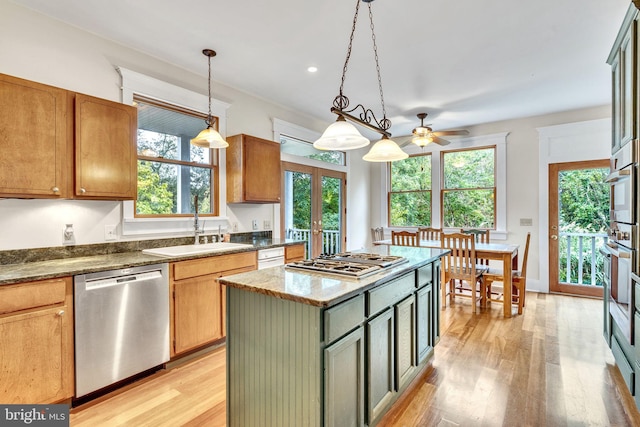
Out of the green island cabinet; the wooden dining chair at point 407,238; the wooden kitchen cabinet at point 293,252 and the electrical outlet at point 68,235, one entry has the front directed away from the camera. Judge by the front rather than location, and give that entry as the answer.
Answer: the wooden dining chair

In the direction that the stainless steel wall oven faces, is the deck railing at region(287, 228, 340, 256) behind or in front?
in front

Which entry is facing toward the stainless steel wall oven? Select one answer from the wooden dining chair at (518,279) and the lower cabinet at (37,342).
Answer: the lower cabinet

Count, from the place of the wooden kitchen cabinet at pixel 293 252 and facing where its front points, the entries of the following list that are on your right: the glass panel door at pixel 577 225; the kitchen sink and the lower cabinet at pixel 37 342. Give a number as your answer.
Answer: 2

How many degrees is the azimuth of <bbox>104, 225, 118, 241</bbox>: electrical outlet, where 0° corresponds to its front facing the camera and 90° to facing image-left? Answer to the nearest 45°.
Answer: approximately 0°

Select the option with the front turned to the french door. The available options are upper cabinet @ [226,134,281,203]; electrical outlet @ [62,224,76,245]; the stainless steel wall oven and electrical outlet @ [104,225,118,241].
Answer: the stainless steel wall oven

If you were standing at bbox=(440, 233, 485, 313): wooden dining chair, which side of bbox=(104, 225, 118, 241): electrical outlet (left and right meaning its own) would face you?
left

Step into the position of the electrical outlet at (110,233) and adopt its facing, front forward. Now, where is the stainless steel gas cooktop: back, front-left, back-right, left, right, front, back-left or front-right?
front-left

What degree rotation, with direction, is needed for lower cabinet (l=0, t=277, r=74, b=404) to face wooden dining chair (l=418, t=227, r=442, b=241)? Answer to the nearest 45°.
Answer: approximately 45° to its left
